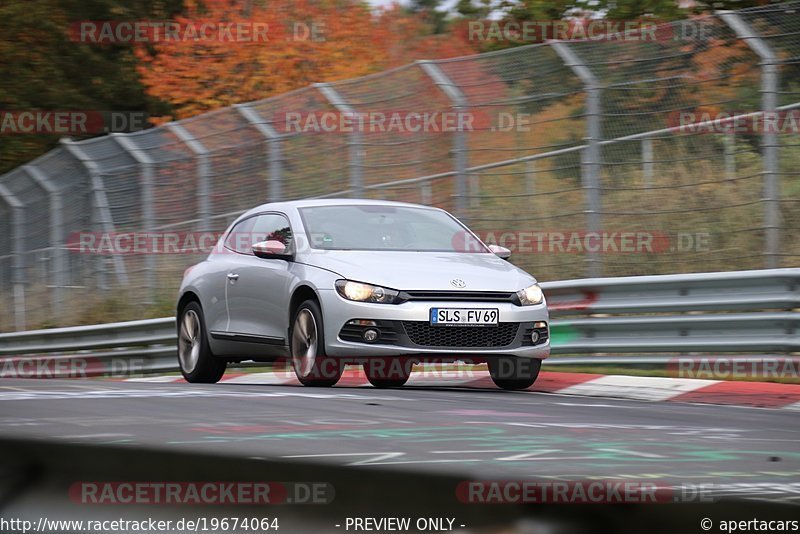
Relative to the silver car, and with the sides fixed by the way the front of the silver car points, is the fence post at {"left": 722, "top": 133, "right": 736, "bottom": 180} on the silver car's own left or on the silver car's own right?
on the silver car's own left

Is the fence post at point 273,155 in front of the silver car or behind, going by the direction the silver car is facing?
behind

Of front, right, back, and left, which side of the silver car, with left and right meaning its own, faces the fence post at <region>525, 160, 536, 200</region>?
left

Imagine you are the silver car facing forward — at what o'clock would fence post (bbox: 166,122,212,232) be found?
The fence post is roughly at 7 o'clock from the silver car.

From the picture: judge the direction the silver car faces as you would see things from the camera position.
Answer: facing the viewer and to the right of the viewer

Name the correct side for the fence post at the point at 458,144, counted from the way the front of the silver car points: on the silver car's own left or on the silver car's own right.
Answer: on the silver car's own left
